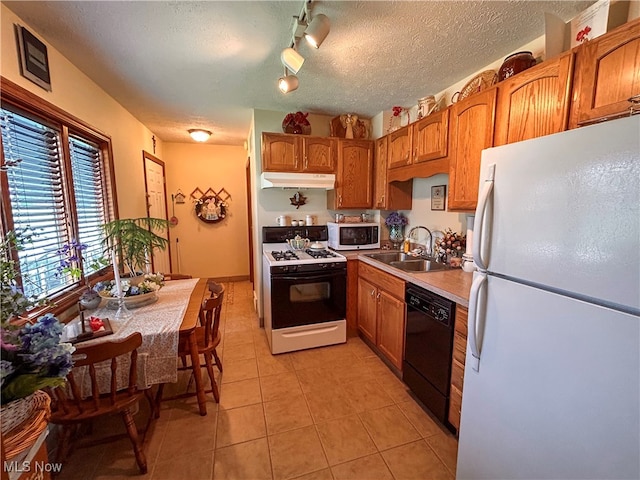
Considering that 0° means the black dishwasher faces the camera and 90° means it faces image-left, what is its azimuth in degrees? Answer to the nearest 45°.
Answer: approximately 45°

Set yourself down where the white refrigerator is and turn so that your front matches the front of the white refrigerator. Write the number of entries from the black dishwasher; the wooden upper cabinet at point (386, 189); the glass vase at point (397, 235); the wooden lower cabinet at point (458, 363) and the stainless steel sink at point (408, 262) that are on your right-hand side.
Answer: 5

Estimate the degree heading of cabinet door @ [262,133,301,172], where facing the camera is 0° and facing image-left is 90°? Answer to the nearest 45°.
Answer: approximately 0°

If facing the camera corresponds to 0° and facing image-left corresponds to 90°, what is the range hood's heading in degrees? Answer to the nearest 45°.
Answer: approximately 0°

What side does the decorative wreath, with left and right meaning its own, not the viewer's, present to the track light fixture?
front

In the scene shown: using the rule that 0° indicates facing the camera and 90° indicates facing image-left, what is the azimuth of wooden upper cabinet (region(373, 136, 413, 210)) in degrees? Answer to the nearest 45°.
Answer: approximately 45°

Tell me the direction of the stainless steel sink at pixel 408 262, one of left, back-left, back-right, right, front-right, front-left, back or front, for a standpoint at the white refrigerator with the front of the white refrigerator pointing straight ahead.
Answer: right

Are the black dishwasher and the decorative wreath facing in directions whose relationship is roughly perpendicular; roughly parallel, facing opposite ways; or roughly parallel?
roughly perpendicular

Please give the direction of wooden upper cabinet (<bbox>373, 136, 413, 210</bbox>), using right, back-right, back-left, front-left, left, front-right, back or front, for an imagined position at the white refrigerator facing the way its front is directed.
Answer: right

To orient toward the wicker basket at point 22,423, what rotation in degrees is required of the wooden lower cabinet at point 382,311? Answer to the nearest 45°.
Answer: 0° — it already faces it

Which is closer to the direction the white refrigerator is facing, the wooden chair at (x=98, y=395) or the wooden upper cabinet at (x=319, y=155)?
the wooden chair
